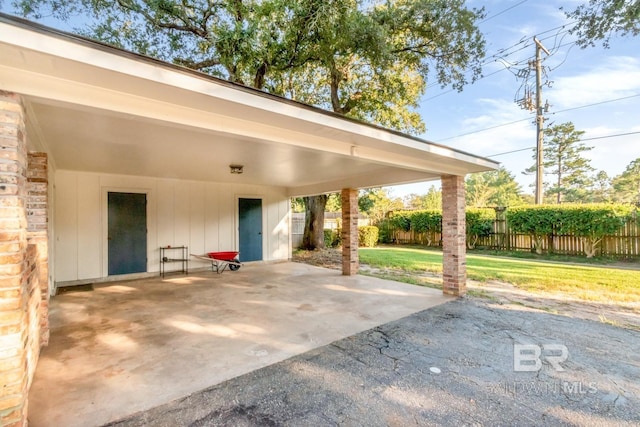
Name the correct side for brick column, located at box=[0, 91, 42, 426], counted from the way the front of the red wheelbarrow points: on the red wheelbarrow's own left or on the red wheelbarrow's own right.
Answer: on the red wheelbarrow's own right

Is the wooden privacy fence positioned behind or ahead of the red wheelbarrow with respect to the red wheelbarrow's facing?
ahead

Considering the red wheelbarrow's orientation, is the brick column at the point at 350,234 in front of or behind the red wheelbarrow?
in front

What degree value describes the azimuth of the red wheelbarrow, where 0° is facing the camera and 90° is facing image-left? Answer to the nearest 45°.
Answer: approximately 270°

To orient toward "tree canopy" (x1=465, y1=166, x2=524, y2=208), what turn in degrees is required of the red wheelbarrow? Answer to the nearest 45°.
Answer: approximately 45° to its left

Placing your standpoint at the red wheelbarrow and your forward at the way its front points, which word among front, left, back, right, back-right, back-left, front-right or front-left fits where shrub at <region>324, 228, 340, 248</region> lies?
front-left

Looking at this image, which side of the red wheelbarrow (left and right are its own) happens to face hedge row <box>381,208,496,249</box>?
front

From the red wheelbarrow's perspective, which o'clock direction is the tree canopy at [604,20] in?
The tree canopy is roughly at 1 o'clock from the red wheelbarrow.

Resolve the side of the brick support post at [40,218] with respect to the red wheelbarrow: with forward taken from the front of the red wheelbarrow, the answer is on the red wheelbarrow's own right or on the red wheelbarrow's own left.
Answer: on the red wheelbarrow's own right
